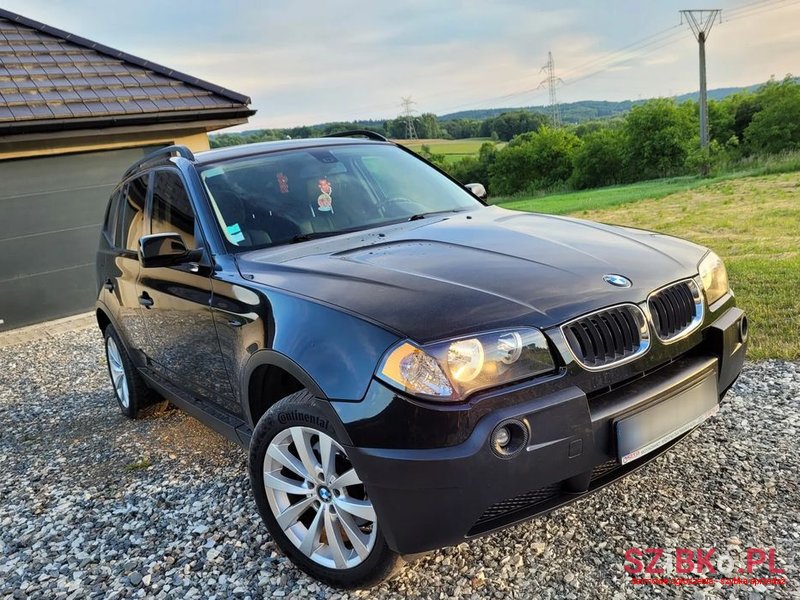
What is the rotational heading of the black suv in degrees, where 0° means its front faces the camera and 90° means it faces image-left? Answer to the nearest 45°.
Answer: approximately 315°

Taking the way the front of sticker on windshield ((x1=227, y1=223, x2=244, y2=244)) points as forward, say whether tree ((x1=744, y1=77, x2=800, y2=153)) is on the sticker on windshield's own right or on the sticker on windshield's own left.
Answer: on the sticker on windshield's own left

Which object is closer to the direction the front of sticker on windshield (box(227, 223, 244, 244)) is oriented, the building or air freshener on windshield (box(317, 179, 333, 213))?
the air freshener on windshield

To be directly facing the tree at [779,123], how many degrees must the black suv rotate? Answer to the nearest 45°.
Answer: approximately 90° to its left
